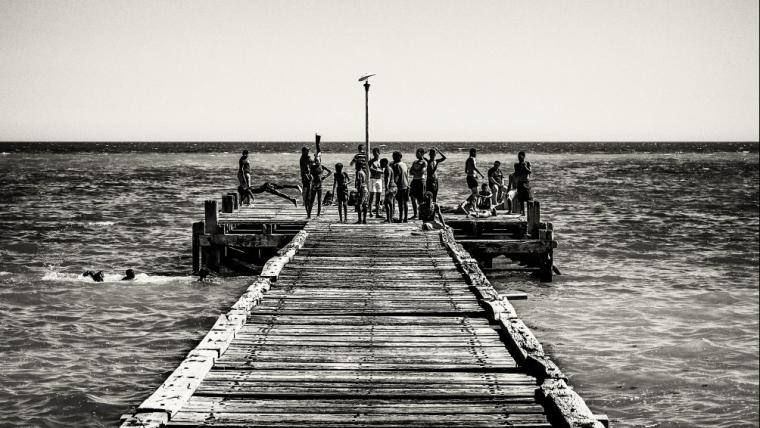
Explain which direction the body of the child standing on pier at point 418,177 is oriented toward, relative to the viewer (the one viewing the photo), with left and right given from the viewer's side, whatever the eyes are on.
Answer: facing the viewer and to the left of the viewer
